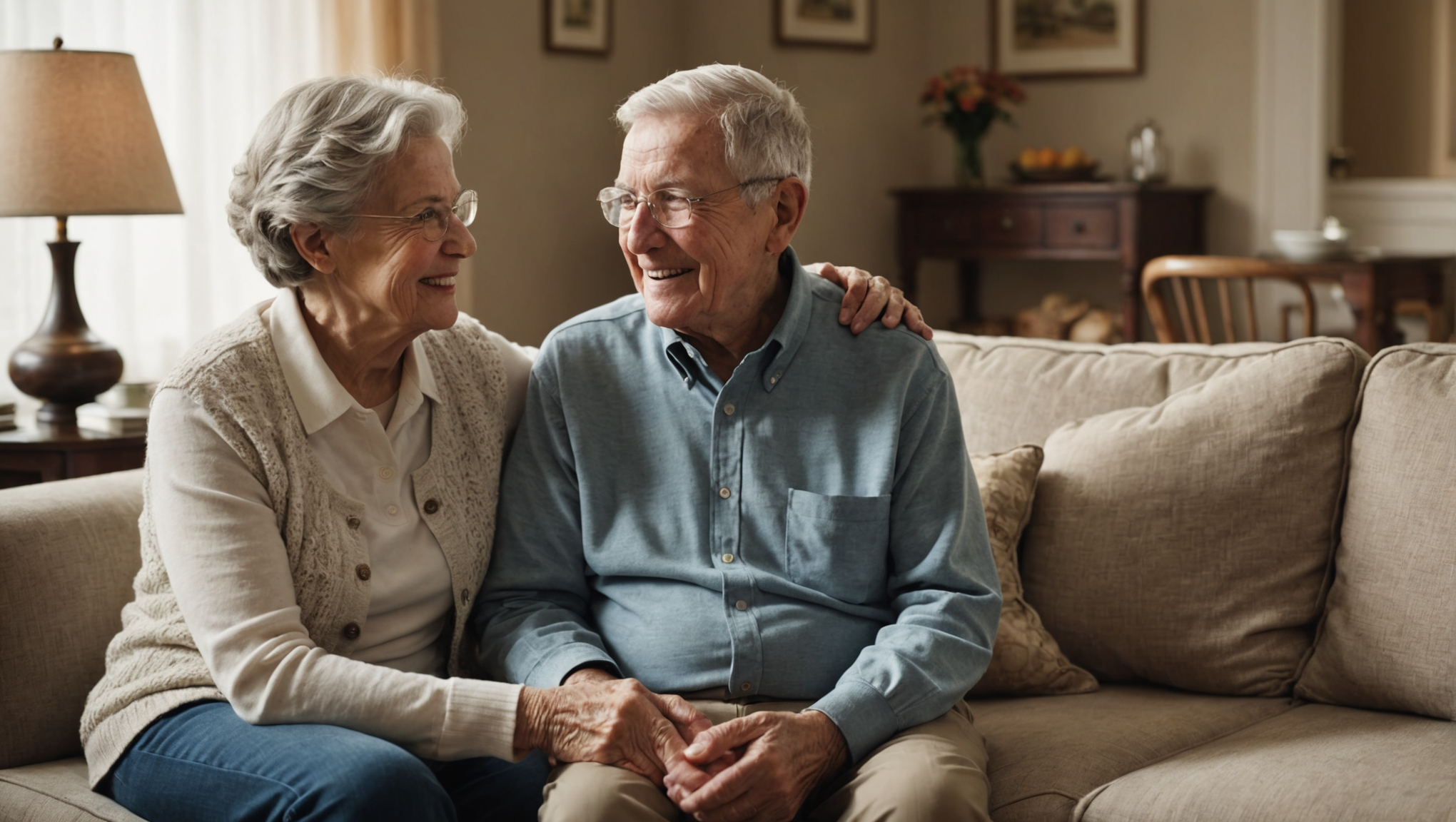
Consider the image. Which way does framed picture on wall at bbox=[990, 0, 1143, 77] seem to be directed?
toward the camera

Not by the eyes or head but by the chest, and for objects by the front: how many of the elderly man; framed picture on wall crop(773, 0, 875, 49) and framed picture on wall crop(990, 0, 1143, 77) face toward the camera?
3

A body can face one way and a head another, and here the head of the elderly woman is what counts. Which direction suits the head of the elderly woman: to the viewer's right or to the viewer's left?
to the viewer's right

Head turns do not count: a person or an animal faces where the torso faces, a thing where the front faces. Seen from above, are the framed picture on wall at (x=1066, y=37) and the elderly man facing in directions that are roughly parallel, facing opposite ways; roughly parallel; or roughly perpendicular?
roughly parallel

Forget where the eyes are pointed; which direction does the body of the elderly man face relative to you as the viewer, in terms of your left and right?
facing the viewer

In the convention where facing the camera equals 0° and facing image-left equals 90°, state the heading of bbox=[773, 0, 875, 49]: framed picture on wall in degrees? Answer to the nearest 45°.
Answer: approximately 0°

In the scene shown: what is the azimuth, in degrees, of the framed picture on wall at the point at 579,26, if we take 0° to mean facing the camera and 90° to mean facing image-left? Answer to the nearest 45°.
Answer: approximately 0°

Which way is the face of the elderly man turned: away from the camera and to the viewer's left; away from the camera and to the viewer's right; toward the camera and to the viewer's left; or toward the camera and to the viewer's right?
toward the camera and to the viewer's left

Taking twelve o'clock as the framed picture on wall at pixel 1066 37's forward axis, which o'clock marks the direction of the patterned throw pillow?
The patterned throw pillow is roughly at 12 o'clock from the framed picture on wall.

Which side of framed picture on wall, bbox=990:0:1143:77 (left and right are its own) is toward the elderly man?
front
